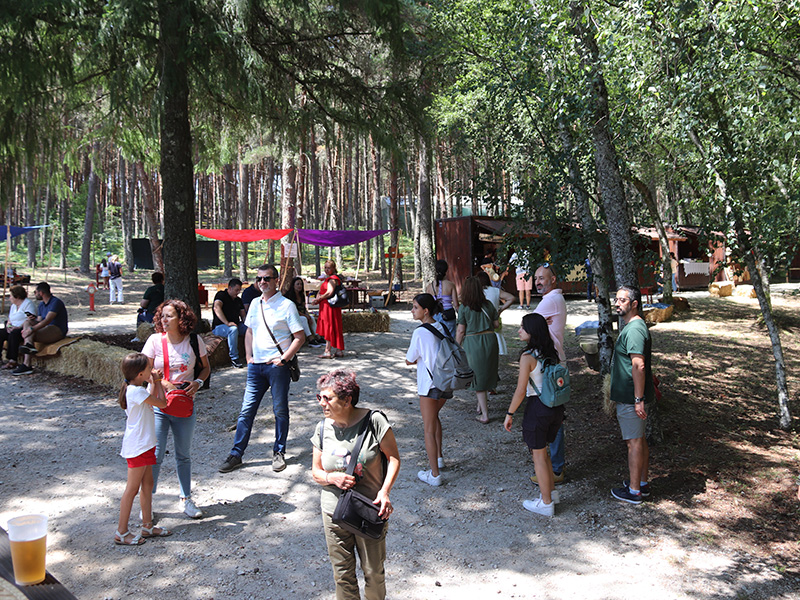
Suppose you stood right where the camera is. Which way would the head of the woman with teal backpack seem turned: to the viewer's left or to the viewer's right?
to the viewer's left

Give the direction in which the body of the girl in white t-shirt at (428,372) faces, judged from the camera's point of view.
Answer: to the viewer's left

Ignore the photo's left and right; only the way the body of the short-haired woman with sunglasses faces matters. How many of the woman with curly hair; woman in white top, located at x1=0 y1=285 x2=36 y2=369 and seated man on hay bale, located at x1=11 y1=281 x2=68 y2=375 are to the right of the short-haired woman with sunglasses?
3

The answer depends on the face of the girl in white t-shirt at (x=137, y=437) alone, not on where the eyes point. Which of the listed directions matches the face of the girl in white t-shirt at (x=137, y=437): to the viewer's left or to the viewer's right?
to the viewer's right

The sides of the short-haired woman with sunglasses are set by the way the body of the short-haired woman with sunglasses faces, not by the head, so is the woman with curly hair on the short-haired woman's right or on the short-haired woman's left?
on the short-haired woman's right

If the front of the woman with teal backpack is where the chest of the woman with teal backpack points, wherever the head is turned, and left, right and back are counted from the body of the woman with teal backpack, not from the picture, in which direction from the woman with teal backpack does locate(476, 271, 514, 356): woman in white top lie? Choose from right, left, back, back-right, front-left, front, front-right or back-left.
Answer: right

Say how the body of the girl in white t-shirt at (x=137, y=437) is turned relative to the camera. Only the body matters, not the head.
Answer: to the viewer's right
